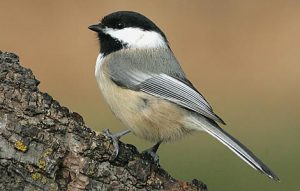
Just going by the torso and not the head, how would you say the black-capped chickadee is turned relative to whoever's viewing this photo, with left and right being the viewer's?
facing to the left of the viewer
